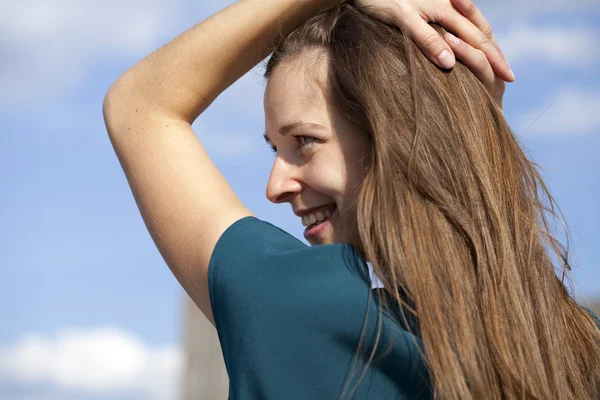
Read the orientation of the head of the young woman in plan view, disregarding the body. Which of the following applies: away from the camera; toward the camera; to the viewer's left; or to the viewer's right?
to the viewer's left

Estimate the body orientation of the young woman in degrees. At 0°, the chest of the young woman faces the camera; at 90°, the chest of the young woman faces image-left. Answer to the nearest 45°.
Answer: approximately 135°
